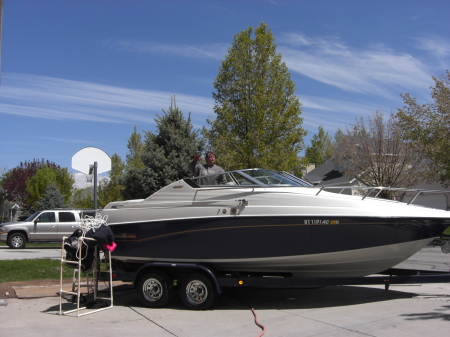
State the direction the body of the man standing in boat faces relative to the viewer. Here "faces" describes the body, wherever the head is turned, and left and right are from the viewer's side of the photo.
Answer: facing the viewer

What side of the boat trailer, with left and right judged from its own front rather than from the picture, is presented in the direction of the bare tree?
left

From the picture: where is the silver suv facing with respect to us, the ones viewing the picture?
facing to the left of the viewer

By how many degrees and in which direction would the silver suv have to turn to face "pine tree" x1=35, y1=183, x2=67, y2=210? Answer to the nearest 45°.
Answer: approximately 90° to its right

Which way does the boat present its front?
to the viewer's right

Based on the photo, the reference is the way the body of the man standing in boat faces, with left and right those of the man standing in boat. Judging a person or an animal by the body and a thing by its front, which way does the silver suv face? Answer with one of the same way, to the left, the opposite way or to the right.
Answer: to the right

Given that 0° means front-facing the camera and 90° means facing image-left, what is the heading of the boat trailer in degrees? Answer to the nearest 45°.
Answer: approximately 270°

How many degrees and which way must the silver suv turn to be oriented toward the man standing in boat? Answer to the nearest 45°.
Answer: approximately 90° to its left

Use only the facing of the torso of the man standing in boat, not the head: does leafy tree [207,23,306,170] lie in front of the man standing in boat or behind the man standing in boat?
behind
